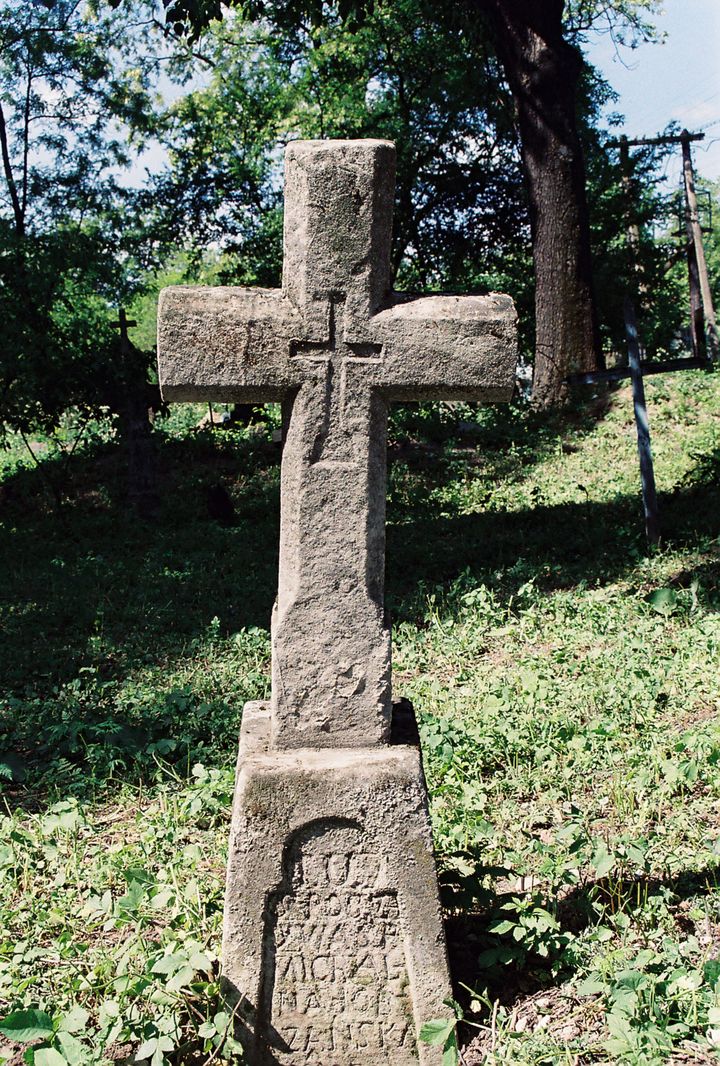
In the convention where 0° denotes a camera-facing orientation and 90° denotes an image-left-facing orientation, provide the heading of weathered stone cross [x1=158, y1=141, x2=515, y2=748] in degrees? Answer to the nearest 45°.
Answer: approximately 0°

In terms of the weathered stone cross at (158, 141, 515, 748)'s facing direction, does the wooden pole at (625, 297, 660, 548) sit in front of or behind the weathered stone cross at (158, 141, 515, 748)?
behind

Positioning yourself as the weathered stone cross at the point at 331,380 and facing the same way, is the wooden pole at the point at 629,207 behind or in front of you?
behind

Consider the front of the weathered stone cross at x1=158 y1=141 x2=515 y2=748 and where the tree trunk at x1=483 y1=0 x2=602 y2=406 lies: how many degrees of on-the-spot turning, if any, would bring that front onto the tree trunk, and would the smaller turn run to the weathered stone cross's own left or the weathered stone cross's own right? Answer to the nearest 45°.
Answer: approximately 180°
